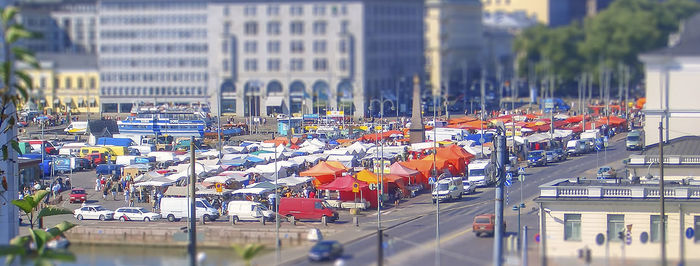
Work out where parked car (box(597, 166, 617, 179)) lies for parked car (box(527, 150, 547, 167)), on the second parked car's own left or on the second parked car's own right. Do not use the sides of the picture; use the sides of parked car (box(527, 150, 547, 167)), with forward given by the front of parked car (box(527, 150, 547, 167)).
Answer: on the second parked car's own left

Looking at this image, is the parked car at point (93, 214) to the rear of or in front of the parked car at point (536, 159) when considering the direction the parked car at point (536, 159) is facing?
in front

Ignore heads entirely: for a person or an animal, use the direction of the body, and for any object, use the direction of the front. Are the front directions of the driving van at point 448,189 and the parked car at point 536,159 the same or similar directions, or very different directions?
same or similar directions

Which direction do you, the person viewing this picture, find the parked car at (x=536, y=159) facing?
facing the viewer and to the left of the viewer

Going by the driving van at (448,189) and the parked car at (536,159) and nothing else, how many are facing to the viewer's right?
0

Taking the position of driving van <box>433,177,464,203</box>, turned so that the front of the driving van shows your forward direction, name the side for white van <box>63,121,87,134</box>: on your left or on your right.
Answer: on your right

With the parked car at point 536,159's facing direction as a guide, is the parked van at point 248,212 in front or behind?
in front

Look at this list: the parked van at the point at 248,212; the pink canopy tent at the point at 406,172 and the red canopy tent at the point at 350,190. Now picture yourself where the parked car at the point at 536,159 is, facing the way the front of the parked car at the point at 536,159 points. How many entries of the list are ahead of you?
3

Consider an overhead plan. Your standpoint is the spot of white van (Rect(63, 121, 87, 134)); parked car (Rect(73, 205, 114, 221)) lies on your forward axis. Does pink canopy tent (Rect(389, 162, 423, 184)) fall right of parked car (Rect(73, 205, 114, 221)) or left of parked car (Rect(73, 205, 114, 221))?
left
